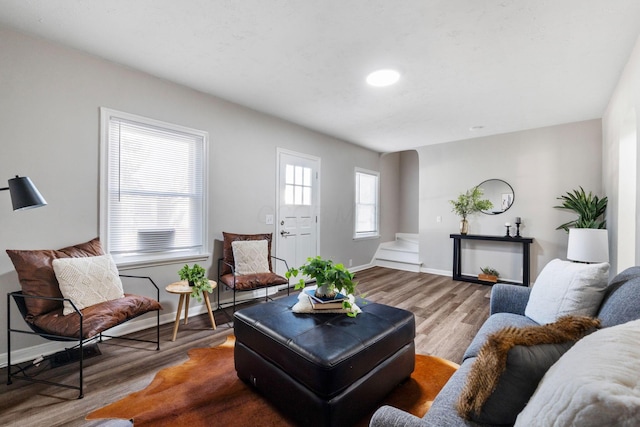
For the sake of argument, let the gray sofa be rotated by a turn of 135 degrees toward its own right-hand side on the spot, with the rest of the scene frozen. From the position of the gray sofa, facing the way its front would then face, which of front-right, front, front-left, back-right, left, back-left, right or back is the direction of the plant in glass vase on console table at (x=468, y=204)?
front-left

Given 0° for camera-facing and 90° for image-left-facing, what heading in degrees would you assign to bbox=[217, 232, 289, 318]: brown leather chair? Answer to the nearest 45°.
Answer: approximately 315°

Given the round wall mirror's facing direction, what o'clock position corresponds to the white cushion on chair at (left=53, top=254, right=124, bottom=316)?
The white cushion on chair is roughly at 1 o'clock from the round wall mirror.

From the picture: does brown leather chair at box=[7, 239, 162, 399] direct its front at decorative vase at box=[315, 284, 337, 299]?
yes

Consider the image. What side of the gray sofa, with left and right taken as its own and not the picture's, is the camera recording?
left

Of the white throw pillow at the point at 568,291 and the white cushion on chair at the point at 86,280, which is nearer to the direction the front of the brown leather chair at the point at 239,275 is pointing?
the white throw pillow

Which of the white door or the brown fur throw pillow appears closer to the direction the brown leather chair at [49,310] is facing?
the brown fur throw pillow

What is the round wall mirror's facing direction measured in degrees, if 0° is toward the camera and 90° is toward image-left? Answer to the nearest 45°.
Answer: approximately 0°

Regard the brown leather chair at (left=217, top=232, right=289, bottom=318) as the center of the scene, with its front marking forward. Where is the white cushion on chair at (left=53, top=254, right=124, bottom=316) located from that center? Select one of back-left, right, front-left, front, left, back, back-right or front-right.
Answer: right

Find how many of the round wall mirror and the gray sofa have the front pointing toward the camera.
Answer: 1
